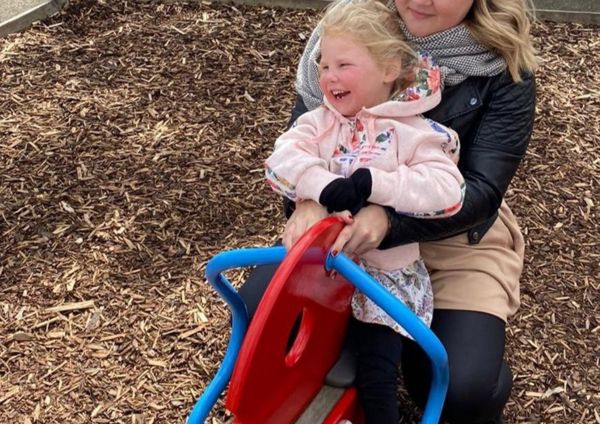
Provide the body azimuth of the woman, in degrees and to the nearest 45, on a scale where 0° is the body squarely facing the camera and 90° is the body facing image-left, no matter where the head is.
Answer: approximately 45°

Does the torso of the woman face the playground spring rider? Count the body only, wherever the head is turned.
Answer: yes

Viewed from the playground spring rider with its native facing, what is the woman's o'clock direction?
The woman is roughly at 6 o'clock from the playground spring rider.

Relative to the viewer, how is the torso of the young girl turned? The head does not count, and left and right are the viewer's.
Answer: facing the viewer and to the left of the viewer
